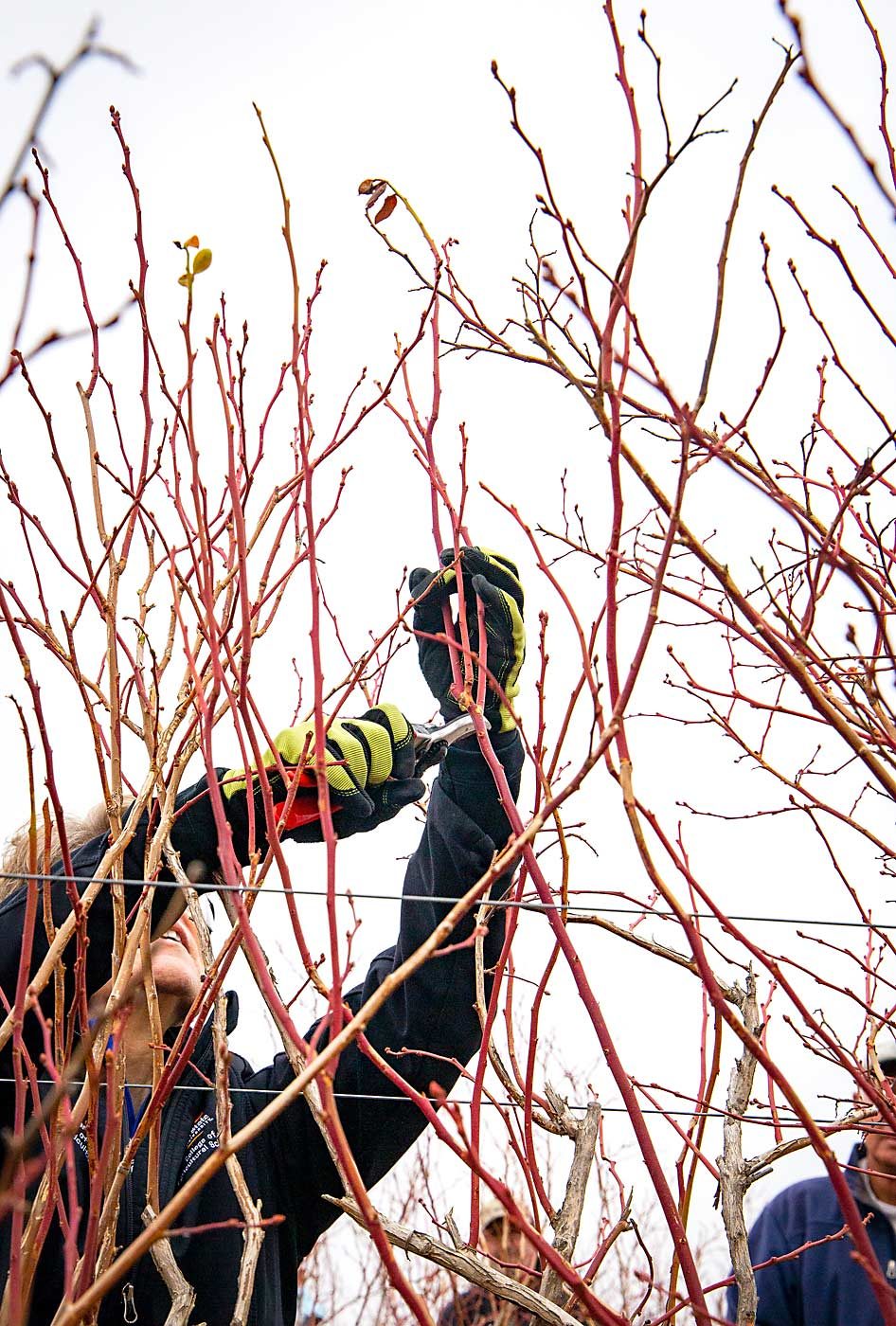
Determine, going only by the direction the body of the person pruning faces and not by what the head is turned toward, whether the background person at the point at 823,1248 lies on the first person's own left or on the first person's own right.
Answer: on the first person's own left

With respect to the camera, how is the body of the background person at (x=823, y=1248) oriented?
toward the camera

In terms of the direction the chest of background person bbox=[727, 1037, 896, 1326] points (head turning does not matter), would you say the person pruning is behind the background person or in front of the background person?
in front

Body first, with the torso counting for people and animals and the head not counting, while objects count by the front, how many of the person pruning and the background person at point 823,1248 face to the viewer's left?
0

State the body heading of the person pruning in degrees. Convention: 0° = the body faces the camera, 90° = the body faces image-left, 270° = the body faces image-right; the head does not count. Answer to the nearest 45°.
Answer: approximately 315°
